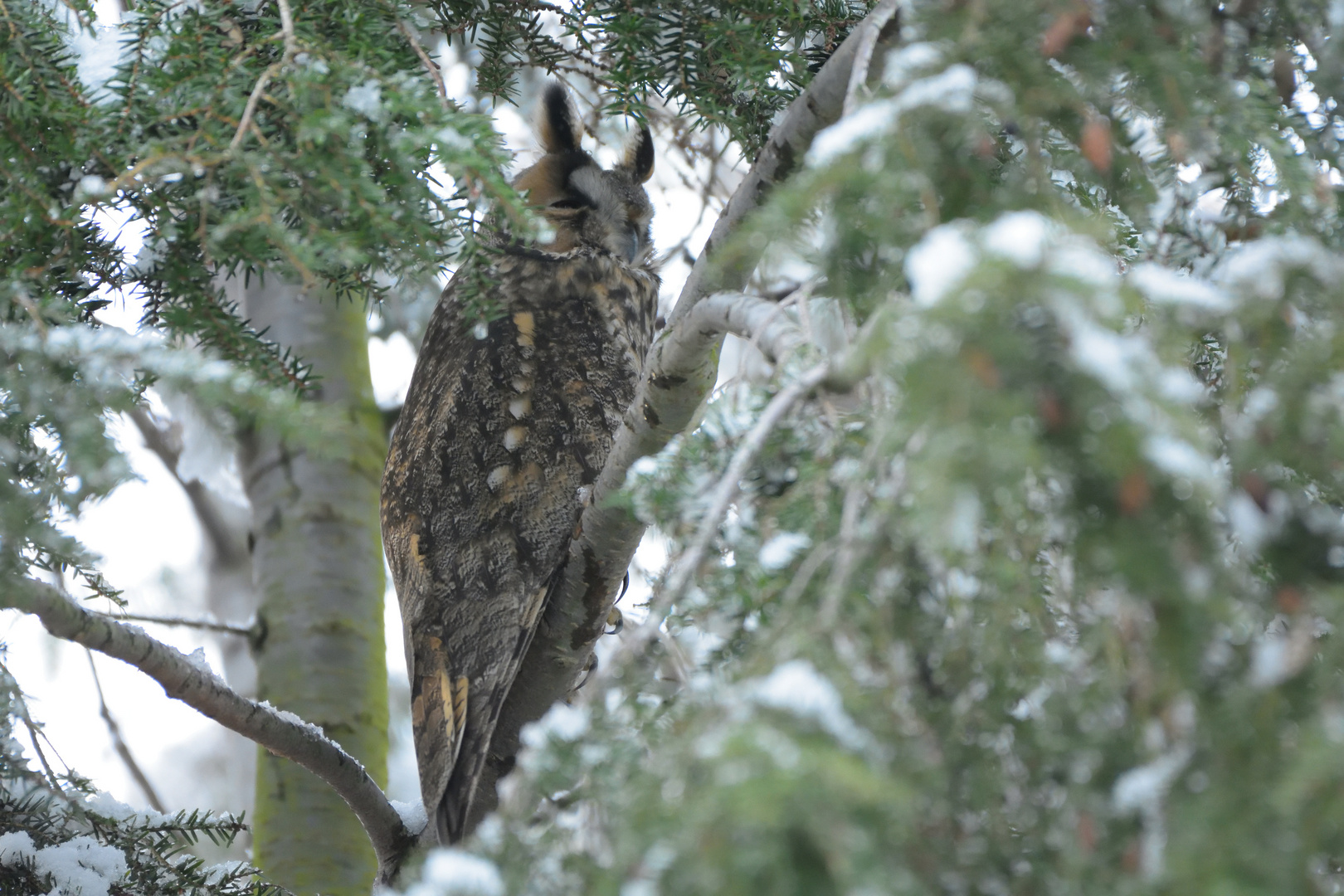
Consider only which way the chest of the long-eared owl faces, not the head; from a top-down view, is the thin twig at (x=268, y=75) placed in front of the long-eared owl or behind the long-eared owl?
behind

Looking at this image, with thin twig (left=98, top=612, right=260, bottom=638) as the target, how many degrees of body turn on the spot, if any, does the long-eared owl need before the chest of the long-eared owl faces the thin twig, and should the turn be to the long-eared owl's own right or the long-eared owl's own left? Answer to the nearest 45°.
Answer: approximately 90° to the long-eared owl's own left

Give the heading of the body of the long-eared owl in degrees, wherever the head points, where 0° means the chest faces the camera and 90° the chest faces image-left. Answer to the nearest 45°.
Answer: approximately 225°

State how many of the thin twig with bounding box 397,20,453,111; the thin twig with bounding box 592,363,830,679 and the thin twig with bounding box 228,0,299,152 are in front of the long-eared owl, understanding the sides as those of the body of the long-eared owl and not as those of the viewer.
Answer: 0

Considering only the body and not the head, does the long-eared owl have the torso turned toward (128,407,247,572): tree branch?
no

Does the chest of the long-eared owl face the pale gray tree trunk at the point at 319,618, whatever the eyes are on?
no

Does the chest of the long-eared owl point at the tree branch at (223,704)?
no

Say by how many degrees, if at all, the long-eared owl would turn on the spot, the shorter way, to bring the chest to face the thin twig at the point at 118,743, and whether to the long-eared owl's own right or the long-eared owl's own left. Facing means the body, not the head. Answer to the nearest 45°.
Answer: approximately 90° to the long-eared owl's own left
